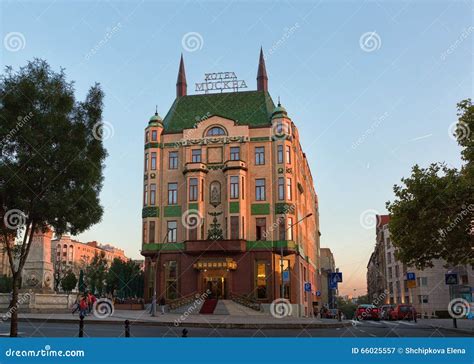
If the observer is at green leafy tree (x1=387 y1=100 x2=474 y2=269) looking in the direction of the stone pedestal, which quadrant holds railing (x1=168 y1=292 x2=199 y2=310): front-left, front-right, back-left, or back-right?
front-right

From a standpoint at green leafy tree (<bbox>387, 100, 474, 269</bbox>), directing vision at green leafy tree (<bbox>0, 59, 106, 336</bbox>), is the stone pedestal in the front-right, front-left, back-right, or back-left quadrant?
front-right

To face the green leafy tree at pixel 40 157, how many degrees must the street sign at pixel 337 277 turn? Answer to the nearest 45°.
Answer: approximately 45° to its right

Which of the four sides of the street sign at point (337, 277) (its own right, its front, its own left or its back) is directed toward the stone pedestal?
right

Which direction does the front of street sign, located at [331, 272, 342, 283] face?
toward the camera

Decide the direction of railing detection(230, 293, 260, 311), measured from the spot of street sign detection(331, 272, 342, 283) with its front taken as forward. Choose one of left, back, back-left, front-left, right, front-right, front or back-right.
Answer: back-right
